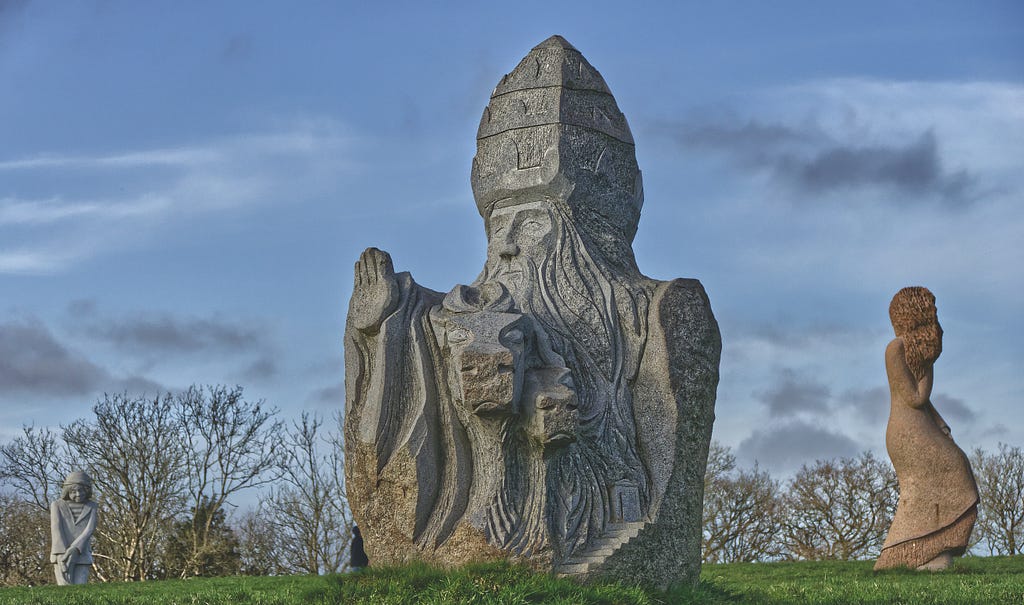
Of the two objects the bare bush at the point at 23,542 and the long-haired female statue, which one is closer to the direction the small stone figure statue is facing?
the long-haired female statue

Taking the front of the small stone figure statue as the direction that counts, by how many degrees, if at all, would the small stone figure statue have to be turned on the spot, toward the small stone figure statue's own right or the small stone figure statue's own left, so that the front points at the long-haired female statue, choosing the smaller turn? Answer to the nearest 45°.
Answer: approximately 45° to the small stone figure statue's own left

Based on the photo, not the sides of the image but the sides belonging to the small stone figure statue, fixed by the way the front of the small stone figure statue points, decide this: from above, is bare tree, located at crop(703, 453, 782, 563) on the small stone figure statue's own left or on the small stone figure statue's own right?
on the small stone figure statue's own left

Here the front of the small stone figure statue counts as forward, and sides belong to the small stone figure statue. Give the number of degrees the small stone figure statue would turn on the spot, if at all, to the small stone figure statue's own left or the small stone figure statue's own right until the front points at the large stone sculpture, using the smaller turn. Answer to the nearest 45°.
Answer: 0° — it already faces it

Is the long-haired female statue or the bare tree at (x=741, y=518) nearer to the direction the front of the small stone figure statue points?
the long-haired female statue

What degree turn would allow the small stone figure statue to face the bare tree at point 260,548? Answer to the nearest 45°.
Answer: approximately 135° to its left

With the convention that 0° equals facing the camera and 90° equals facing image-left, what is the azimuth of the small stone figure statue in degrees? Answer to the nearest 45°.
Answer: approximately 0°

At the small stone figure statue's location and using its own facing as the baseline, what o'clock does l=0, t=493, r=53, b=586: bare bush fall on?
The bare bush is roughly at 6 o'clock from the small stone figure statue.
